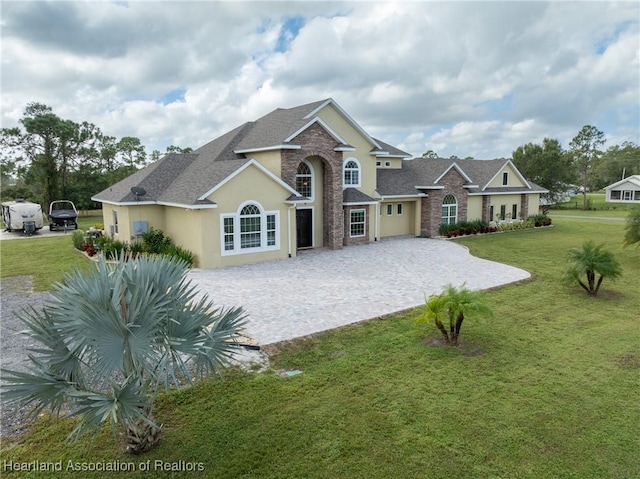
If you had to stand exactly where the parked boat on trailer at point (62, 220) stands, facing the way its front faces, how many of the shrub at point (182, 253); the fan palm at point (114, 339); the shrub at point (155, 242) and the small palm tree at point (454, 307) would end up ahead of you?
4

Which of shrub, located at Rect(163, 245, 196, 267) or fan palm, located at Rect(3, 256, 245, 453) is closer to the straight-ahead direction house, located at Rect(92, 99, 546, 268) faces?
the fan palm

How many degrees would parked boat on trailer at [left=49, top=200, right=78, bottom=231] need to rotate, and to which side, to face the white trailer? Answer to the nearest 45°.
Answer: approximately 90° to its right

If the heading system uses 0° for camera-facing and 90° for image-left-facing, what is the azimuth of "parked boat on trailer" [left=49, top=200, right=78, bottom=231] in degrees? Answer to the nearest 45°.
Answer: approximately 0°

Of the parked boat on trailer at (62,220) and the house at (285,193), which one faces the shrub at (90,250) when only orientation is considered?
the parked boat on trailer

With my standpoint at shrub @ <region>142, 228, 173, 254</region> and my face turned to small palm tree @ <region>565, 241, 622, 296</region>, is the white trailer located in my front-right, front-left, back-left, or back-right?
back-left

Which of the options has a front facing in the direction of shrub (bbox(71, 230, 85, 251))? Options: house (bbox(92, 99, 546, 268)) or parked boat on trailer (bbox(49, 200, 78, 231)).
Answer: the parked boat on trailer

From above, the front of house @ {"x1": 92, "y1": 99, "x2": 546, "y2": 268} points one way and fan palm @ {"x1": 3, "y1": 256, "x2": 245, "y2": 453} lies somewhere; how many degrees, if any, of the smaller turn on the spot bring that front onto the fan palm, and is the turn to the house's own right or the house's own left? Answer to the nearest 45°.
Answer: approximately 45° to the house's own right

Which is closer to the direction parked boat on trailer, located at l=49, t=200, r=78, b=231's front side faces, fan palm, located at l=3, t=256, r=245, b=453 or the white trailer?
the fan palm

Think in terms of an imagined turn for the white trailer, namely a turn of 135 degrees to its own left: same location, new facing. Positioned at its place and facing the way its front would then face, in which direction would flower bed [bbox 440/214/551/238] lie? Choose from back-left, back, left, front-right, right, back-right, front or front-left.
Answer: right

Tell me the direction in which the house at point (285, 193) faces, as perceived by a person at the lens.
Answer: facing the viewer and to the right of the viewer

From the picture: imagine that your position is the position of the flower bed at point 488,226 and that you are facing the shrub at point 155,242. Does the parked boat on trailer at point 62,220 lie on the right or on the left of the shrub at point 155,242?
right
